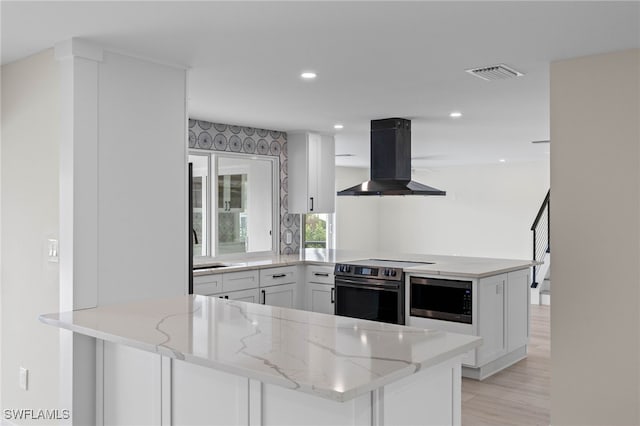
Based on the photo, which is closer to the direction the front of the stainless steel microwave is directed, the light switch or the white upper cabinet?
the light switch

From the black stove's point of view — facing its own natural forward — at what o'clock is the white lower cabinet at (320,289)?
The white lower cabinet is roughly at 3 o'clock from the black stove.

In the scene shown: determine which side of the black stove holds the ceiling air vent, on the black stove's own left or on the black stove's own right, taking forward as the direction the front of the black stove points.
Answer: on the black stove's own left

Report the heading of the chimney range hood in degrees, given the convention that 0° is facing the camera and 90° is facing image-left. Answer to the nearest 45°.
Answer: approximately 45°

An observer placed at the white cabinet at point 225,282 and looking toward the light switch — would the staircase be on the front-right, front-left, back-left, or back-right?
back-left
